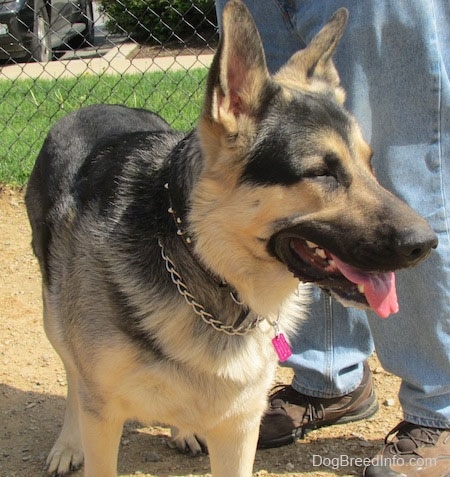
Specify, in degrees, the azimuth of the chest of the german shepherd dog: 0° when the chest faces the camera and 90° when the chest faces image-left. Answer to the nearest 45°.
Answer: approximately 315°
